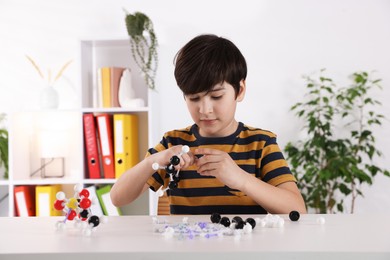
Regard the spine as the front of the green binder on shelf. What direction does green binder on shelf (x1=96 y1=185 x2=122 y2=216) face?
toward the camera

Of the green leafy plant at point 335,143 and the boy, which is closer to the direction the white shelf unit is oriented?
the boy

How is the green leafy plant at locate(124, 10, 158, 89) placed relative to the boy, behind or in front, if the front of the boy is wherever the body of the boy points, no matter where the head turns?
behind

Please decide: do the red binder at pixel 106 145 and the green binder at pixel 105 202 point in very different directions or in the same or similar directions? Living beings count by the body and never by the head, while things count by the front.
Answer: same or similar directions

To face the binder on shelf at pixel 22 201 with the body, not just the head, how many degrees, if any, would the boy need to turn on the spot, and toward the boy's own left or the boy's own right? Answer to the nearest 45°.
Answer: approximately 135° to the boy's own right

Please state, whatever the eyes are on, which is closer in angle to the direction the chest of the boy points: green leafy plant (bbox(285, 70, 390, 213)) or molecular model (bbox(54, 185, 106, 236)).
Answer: the molecular model

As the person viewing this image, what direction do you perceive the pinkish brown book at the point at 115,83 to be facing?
facing the viewer

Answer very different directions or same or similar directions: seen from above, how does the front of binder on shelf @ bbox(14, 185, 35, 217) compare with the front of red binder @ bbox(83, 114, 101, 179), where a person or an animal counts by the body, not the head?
same or similar directions

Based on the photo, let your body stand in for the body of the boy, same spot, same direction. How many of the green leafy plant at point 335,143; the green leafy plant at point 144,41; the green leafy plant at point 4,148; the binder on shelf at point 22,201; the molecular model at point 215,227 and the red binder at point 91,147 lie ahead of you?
1

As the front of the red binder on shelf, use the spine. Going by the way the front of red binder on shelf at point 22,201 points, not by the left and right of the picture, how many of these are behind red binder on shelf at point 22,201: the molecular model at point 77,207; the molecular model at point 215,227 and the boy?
0

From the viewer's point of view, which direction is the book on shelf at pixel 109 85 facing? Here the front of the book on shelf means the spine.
toward the camera

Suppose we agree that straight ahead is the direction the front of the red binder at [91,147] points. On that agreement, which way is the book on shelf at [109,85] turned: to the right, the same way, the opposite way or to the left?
the same way

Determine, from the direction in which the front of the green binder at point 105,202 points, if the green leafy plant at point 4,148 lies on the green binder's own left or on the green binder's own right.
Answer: on the green binder's own right

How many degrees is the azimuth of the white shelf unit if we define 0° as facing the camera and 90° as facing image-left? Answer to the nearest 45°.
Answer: approximately 0°
